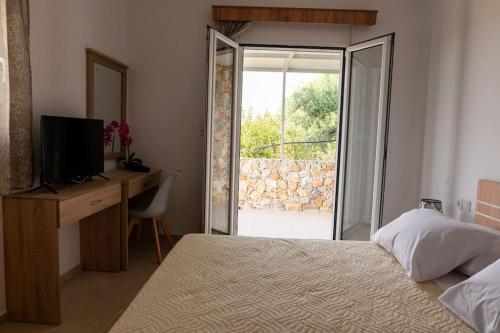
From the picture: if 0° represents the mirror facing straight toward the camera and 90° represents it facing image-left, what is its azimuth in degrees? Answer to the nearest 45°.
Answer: approximately 315°

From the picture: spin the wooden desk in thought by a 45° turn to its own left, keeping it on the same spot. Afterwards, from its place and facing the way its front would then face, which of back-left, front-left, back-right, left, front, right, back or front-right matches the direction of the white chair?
front-left

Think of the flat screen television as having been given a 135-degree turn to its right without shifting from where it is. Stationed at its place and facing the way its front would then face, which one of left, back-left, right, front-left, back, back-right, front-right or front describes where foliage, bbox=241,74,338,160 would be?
back-right

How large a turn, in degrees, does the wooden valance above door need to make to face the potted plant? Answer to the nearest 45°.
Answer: approximately 90° to its right

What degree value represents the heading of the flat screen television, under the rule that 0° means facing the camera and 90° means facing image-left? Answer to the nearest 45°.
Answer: approximately 315°

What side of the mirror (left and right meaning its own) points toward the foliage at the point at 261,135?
left

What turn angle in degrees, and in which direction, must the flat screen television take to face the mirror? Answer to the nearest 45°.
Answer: approximately 135° to its left

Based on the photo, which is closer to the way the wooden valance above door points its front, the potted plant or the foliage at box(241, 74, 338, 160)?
the potted plant

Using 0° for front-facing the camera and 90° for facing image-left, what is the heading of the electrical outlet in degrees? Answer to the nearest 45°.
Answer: approximately 45°

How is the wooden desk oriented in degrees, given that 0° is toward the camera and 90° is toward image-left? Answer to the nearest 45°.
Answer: approximately 315°

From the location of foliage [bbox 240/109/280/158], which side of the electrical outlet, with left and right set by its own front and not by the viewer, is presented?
right

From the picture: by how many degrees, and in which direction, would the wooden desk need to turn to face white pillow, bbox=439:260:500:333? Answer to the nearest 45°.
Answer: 0° — it already faces it

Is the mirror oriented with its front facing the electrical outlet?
yes

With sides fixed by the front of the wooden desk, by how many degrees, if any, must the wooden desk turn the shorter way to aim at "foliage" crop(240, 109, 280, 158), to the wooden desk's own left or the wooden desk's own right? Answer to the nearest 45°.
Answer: approximately 90° to the wooden desk's own left
